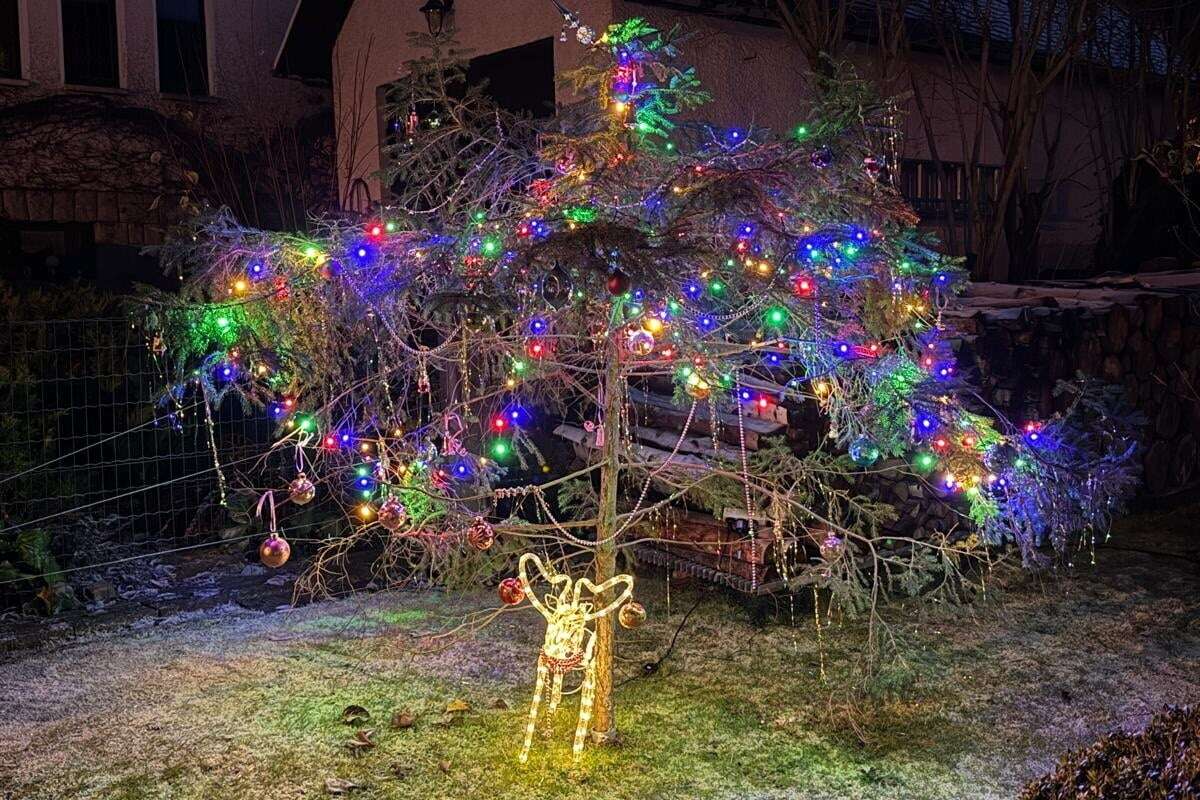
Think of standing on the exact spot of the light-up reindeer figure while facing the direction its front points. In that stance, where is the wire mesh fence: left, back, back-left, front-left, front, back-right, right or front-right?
back-right

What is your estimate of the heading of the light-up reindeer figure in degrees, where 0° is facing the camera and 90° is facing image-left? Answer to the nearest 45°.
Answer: approximately 0°

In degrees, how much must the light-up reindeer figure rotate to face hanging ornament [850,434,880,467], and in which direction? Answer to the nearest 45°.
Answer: approximately 90° to its left

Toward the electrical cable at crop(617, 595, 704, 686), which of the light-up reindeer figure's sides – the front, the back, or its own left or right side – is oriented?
back

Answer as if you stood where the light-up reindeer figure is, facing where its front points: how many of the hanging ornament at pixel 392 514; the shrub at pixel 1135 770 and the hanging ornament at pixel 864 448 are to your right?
1

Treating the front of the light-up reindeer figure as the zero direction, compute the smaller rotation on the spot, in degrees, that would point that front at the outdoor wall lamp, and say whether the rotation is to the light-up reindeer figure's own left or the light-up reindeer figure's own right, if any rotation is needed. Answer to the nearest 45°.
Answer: approximately 180°

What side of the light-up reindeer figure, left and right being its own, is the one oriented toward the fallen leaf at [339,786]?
right
